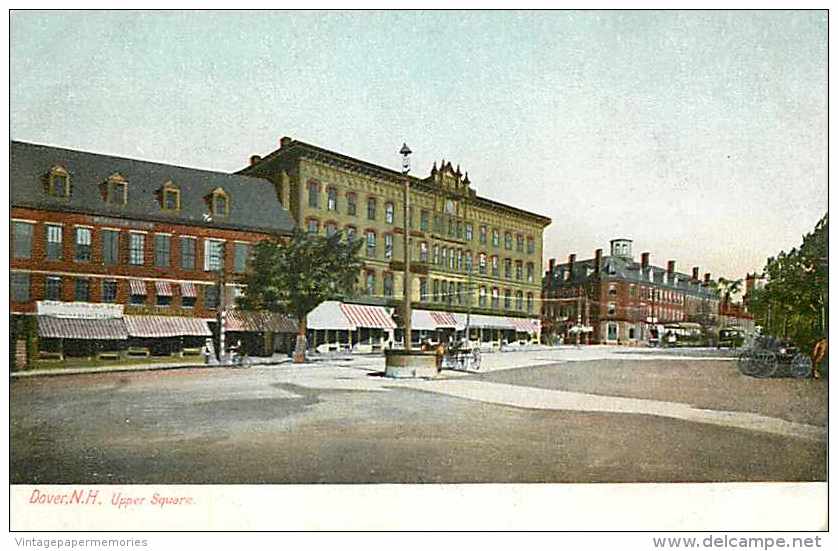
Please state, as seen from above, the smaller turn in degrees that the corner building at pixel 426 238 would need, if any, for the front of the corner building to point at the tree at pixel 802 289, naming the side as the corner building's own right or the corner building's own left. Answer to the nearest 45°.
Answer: approximately 45° to the corner building's own left

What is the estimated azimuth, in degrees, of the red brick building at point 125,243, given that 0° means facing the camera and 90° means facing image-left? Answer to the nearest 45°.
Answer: approximately 315°

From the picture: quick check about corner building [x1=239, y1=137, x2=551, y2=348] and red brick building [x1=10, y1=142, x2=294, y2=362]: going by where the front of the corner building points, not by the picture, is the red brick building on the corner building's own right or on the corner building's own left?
on the corner building's own right

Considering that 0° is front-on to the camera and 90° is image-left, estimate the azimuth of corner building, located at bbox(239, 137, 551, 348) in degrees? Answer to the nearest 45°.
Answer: approximately 315°
